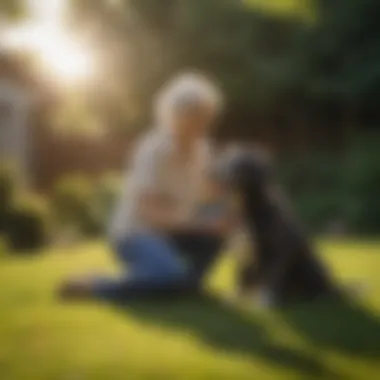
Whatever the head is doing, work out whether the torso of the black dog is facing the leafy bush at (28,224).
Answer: yes

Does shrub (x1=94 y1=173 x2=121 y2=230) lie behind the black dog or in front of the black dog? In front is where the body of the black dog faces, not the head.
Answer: in front

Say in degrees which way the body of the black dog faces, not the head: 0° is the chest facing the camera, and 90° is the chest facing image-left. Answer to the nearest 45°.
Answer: approximately 90°
